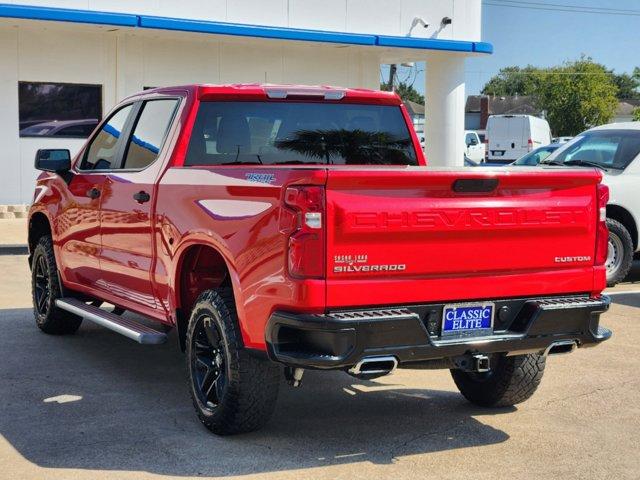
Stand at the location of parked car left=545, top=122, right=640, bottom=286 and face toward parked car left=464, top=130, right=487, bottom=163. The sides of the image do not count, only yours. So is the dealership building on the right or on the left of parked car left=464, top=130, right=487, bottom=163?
left

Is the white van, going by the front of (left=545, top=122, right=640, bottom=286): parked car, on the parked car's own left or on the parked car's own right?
on the parked car's own right

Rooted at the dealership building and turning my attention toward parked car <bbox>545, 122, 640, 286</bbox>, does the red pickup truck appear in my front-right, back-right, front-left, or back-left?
front-right

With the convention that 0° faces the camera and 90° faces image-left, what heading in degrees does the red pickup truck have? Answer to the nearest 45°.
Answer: approximately 135°

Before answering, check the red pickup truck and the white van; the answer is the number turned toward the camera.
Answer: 0

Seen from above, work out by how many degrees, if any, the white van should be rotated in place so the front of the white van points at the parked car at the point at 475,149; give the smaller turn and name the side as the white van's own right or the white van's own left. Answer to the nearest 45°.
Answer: approximately 90° to the white van's own left

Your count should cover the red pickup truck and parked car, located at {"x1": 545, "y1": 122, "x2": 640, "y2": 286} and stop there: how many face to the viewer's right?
0

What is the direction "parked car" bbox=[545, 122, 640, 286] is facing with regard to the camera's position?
facing the viewer and to the left of the viewer

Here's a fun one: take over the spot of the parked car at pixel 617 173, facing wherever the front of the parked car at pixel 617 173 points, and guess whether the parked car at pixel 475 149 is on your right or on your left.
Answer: on your right

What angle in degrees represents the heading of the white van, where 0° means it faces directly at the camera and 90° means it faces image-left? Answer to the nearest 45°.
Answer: approximately 225°

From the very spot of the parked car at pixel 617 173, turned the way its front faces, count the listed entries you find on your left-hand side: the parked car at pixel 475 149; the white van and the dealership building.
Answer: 0
